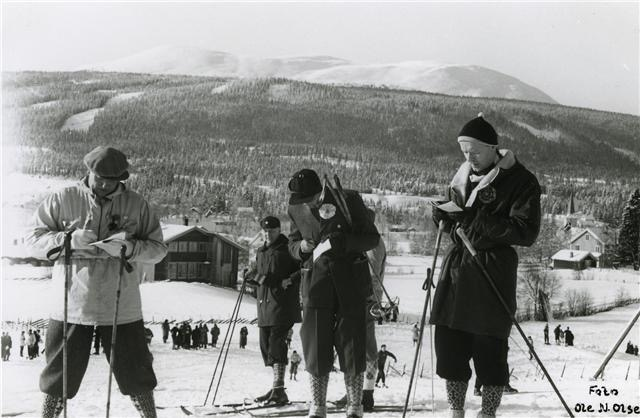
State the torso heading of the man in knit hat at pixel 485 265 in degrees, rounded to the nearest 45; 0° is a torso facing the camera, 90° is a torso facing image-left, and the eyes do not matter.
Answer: approximately 45°

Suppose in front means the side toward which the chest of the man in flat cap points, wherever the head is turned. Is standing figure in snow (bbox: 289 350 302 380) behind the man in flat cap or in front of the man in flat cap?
behind

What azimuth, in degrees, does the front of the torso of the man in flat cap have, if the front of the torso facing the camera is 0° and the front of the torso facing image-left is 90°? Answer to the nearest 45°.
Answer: approximately 0°

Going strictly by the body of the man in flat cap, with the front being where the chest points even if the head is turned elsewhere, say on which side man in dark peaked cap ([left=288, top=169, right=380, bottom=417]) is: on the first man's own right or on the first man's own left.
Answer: on the first man's own left

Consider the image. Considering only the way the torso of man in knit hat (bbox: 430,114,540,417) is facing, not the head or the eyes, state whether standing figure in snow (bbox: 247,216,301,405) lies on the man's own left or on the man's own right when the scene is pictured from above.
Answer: on the man's own right

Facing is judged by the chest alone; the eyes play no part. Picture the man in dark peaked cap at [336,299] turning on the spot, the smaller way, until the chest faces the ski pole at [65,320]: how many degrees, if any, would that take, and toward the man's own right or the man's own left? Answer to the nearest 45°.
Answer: approximately 45° to the man's own right

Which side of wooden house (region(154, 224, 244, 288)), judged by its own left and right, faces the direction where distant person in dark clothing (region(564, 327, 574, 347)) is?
left

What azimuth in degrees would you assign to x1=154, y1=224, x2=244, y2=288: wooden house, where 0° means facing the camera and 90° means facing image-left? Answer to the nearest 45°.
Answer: approximately 45°

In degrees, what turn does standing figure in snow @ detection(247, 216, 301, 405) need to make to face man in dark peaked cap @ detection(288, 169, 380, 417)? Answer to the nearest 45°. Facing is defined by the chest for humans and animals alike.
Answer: approximately 45° to its left
